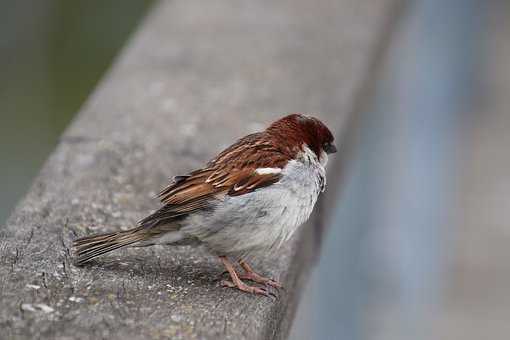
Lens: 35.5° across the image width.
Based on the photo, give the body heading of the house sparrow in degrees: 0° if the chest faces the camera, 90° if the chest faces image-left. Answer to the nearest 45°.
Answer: approximately 270°
